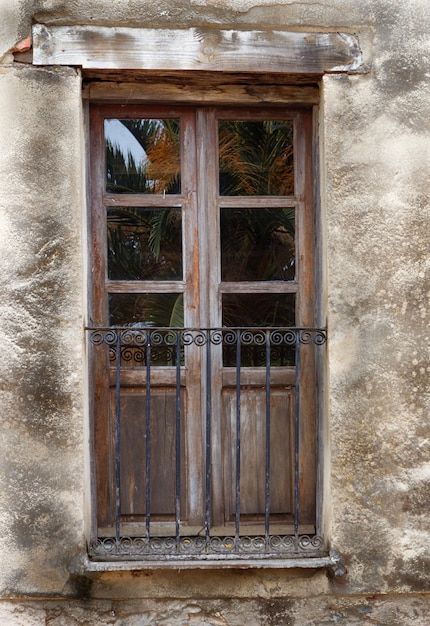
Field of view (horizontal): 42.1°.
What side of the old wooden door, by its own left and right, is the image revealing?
front
